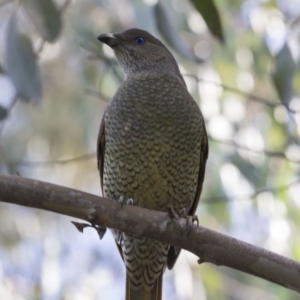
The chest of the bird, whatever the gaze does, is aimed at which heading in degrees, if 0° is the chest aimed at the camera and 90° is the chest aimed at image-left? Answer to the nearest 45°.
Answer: approximately 0°

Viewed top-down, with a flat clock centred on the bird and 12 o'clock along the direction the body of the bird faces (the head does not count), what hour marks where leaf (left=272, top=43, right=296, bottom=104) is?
The leaf is roughly at 8 o'clock from the bird.

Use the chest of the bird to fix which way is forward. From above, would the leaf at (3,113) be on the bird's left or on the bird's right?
on the bird's right

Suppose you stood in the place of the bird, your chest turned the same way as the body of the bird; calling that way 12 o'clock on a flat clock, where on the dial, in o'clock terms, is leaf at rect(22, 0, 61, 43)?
The leaf is roughly at 5 o'clock from the bird.

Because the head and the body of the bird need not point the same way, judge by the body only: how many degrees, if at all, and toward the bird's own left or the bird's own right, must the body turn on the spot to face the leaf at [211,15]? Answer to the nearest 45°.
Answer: approximately 135° to the bird's own left
